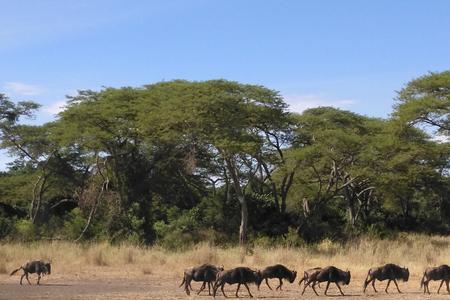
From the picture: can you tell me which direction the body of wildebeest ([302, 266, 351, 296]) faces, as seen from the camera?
to the viewer's right

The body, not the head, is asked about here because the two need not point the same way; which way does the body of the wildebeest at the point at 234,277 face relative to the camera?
to the viewer's right

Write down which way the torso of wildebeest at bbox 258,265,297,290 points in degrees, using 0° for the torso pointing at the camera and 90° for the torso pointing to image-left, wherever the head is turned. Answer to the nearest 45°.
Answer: approximately 270°

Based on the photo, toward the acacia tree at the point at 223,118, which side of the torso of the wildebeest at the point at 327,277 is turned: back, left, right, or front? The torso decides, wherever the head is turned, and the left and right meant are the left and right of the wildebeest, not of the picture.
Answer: left

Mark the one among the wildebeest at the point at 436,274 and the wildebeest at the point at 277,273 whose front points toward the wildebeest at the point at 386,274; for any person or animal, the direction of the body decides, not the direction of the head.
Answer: the wildebeest at the point at 277,273

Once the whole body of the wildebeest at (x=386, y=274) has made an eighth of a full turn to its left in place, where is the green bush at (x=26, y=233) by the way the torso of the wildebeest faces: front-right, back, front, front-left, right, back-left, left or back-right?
left

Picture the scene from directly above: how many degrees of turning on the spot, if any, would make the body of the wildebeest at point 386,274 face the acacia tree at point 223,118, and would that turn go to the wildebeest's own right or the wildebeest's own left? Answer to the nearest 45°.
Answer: approximately 135° to the wildebeest's own left

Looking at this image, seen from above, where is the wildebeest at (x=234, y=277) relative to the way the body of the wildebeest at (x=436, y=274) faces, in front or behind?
behind

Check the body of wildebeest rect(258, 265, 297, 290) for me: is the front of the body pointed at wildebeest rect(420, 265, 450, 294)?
yes

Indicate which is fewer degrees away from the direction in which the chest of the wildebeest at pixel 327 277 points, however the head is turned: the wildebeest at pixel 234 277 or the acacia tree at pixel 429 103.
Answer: the acacia tree

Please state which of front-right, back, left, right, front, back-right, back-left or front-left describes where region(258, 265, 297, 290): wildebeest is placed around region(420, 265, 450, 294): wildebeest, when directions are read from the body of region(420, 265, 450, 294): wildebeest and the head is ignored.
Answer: back

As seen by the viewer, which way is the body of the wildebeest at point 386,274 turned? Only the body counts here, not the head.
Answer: to the viewer's right

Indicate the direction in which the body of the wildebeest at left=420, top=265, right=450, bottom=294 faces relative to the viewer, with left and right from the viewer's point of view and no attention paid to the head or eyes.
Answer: facing to the right of the viewer

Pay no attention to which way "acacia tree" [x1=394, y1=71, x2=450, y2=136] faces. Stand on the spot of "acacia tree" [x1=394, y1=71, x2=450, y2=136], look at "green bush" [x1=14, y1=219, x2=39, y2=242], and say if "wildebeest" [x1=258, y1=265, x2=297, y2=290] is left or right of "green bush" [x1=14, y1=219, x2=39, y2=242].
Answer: left

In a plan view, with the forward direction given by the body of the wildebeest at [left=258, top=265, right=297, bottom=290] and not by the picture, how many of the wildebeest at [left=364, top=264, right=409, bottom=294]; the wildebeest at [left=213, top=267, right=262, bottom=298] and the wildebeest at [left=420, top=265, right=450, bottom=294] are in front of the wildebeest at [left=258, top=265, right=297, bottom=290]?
2

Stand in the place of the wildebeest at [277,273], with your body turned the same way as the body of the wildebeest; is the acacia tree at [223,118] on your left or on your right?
on your left
